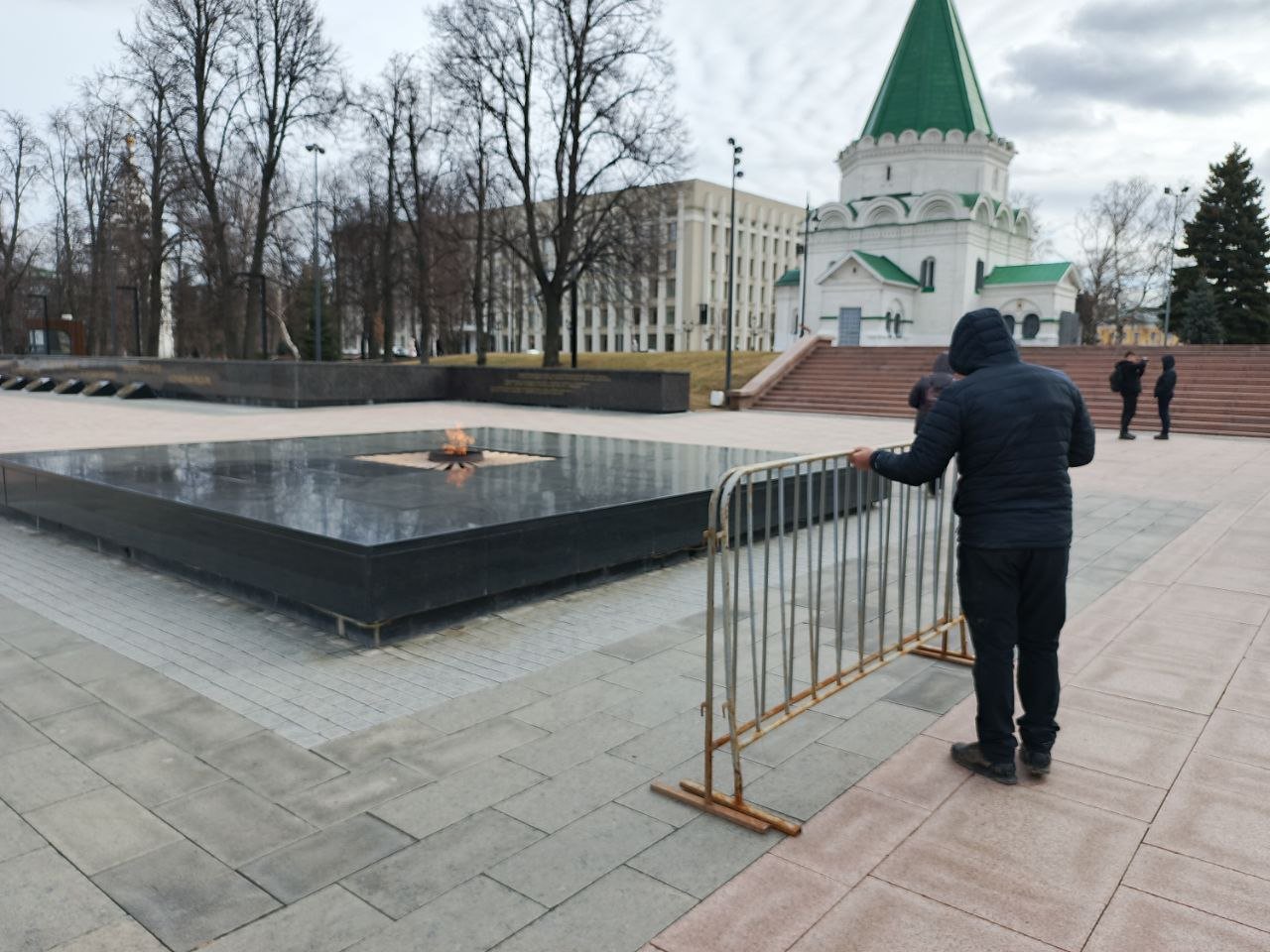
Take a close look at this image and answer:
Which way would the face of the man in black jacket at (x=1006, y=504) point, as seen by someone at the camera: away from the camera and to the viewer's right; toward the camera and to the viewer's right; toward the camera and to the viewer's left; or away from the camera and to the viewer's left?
away from the camera and to the viewer's left

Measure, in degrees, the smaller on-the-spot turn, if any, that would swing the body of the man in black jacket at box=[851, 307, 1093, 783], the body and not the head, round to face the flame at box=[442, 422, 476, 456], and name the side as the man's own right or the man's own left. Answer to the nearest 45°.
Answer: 0° — they already face it

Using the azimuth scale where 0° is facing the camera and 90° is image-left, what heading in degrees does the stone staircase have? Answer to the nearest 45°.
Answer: approximately 0°

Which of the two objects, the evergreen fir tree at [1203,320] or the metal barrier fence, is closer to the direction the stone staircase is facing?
the metal barrier fence

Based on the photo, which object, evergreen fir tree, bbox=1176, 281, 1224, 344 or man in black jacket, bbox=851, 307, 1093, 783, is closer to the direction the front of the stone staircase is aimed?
the man in black jacket

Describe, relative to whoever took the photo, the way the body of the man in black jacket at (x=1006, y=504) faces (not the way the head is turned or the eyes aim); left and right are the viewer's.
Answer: facing away from the viewer and to the left of the viewer

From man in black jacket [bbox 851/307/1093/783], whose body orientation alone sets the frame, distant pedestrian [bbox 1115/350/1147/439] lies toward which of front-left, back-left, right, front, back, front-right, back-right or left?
front-right

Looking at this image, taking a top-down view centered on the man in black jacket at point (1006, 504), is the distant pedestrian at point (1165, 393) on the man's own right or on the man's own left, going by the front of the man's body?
on the man's own right

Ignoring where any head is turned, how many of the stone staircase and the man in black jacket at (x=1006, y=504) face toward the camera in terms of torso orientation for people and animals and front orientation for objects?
1

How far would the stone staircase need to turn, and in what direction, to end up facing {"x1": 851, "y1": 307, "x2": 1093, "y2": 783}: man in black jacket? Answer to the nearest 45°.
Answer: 0° — it already faces them
